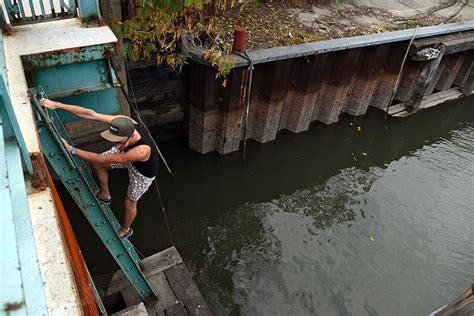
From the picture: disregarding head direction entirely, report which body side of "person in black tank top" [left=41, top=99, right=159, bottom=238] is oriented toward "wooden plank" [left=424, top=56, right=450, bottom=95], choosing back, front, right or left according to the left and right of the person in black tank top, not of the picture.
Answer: back

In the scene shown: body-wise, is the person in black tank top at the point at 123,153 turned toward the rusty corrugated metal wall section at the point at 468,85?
no

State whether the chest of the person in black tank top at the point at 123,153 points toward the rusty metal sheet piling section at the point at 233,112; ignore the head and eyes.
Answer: no

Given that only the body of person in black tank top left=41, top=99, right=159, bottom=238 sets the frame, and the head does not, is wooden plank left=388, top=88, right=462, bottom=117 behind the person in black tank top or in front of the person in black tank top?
behind

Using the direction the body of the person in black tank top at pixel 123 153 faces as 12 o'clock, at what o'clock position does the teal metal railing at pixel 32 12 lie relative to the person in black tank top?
The teal metal railing is roughly at 2 o'clock from the person in black tank top.

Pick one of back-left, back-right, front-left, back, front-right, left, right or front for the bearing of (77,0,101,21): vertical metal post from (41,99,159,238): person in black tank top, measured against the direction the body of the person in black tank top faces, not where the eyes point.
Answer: right

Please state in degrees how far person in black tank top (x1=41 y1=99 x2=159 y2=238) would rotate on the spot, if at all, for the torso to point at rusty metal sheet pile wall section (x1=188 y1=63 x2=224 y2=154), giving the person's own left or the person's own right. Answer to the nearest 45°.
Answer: approximately 135° to the person's own right

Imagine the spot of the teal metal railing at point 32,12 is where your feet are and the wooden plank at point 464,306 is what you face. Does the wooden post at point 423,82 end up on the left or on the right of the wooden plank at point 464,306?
left

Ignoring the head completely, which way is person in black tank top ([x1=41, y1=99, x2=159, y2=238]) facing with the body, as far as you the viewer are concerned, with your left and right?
facing to the left of the viewer

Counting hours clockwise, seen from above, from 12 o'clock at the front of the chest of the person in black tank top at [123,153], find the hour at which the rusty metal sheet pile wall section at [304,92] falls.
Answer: The rusty metal sheet pile wall section is roughly at 5 o'clock from the person in black tank top.

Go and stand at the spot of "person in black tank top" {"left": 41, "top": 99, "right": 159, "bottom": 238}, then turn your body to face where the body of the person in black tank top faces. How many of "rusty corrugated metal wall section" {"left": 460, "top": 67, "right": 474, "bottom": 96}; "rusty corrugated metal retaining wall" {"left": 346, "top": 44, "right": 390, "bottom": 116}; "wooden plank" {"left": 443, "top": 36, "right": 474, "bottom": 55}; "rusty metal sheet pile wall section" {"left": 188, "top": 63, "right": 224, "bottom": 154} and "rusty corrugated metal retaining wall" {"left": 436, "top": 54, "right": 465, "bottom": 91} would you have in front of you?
0

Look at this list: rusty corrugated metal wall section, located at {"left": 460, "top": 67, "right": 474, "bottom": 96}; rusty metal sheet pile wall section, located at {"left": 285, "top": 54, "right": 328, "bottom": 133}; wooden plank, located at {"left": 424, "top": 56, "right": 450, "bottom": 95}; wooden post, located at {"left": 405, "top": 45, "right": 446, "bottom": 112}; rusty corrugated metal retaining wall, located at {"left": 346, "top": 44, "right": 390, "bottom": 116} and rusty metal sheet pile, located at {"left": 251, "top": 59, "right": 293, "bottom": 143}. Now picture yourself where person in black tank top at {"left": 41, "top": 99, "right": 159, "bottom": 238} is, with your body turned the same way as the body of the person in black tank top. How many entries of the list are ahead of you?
0

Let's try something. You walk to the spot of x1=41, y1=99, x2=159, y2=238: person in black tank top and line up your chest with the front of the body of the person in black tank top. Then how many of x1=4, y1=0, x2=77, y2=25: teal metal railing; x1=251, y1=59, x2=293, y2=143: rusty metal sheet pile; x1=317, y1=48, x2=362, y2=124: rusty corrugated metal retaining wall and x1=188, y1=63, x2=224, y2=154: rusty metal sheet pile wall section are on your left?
0

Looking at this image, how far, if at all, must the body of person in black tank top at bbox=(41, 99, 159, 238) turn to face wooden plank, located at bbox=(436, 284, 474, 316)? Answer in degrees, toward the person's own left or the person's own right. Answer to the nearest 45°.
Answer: approximately 135° to the person's own left

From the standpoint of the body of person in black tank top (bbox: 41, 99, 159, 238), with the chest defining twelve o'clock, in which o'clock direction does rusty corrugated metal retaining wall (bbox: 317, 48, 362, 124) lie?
The rusty corrugated metal retaining wall is roughly at 5 o'clock from the person in black tank top.

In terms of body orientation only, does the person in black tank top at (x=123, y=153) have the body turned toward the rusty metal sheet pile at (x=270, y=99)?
no

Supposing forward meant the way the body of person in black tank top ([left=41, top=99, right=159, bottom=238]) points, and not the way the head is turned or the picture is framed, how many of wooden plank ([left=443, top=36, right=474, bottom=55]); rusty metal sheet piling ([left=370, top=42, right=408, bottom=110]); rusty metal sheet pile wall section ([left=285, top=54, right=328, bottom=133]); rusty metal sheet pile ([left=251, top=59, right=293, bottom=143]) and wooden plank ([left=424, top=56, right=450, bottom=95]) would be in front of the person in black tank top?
0

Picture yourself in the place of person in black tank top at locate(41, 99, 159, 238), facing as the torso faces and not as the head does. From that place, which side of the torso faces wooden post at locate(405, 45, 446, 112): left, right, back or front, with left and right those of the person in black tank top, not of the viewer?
back
